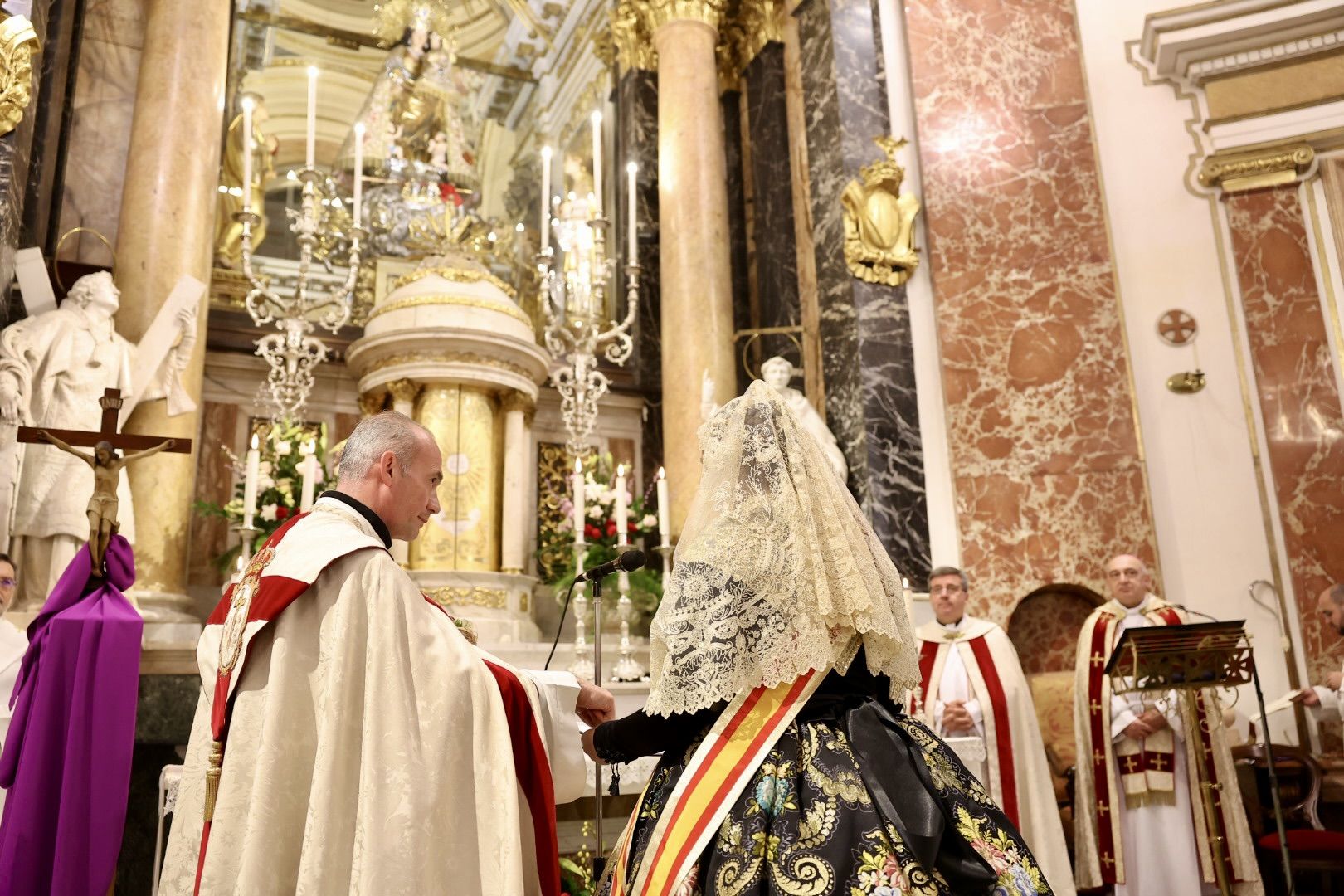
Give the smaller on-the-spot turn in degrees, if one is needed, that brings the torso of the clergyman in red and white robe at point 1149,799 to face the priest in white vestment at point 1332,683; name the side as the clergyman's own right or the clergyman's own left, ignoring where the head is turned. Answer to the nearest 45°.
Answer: approximately 90° to the clergyman's own left

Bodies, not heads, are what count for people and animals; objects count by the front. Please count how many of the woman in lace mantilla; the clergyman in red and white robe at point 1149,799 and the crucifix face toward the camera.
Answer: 2

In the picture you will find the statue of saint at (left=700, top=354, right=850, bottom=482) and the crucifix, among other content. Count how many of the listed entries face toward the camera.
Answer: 2

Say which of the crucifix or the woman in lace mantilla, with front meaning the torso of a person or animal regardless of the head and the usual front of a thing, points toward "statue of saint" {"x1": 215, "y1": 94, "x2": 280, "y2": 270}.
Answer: the woman in lace mantilla

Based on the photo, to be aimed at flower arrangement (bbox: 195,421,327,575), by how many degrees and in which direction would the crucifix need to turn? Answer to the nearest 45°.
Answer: approximately 135° to its left

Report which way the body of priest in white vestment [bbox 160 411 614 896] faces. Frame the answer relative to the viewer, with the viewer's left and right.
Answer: facing away from the viewer and to the right of the viewer

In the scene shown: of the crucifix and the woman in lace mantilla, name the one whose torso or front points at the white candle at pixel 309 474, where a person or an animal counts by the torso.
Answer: the woman in lace mantilla

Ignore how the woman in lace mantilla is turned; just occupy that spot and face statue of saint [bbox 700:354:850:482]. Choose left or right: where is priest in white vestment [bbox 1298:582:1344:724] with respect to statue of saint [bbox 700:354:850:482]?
right

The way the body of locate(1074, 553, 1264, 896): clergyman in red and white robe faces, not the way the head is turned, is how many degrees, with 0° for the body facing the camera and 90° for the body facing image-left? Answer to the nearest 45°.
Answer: approximately 0°

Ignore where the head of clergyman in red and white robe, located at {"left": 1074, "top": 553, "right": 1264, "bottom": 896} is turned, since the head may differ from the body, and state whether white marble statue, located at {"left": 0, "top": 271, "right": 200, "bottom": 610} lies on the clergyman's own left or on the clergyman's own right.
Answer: on the clergyman's own right

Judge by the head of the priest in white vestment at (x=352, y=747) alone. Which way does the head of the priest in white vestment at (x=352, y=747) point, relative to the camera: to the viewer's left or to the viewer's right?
to the viewer's right

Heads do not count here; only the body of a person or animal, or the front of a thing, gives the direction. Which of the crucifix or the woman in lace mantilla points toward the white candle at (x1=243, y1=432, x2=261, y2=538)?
the woman in lace mantilla

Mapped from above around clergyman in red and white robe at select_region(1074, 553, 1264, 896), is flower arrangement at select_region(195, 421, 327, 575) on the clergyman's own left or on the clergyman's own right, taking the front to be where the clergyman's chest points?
on the clergyman's own right
